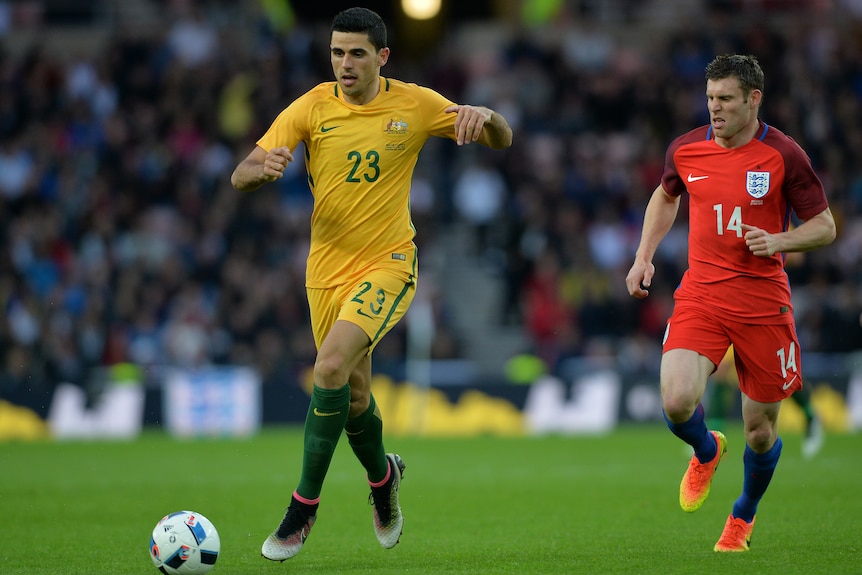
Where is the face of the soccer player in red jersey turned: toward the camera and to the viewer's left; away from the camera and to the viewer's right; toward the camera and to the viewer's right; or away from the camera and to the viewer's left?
toward the camera and to the viewer's left

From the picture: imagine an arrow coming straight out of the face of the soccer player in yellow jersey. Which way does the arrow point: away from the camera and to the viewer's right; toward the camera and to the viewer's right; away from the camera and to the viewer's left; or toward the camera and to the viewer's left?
toward the camera and to the viewer's left

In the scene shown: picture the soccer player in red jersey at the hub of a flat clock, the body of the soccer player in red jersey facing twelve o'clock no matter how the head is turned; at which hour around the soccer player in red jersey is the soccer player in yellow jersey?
The soccer player in yellow jersey is roughly at 1 o'clock from the soccer player in red jersey.

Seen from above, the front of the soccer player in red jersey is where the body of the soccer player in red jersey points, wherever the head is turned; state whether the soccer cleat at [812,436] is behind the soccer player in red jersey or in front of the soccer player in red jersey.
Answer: behind

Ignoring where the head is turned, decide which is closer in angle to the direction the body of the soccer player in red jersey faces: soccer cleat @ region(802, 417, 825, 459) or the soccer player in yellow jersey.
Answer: the soccer player in yellow jersey

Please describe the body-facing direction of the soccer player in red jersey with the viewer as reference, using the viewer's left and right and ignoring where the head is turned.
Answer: facing the viewer and to the left of the viewer
